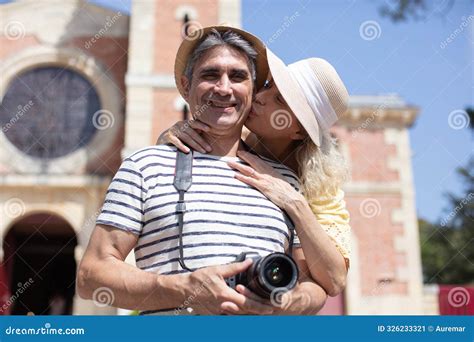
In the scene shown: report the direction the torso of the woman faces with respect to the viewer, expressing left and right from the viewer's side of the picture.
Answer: facing to the left of the viewer

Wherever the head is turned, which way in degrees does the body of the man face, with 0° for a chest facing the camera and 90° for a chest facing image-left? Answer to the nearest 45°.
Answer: approximately 0°

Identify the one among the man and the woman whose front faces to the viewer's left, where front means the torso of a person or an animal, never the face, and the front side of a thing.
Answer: the woman

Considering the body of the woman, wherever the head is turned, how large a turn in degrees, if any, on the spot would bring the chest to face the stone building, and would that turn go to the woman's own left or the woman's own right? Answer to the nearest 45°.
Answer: approximately 90° to the woman's own right

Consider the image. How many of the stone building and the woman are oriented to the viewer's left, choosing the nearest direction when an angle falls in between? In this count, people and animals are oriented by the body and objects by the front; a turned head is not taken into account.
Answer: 1

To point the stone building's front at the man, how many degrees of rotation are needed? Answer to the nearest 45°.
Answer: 0° — it already faces them

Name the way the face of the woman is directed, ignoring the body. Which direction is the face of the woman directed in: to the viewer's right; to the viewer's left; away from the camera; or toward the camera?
to the viewer's left
